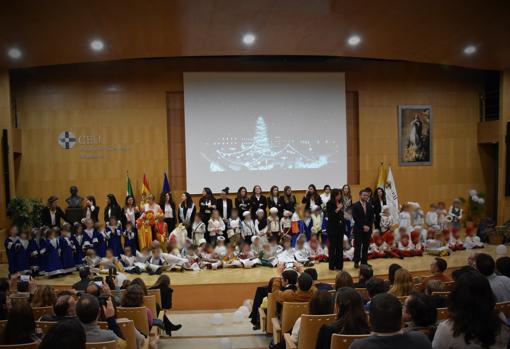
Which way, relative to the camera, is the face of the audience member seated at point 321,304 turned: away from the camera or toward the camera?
away from the camera

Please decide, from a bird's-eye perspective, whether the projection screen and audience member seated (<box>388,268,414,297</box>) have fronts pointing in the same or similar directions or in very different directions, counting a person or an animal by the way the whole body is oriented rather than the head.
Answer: very different directions

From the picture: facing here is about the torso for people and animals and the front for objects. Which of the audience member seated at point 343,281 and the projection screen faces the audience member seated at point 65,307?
the projection screen

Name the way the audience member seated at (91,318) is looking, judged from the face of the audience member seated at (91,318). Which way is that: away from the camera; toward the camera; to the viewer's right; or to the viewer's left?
away from the camera

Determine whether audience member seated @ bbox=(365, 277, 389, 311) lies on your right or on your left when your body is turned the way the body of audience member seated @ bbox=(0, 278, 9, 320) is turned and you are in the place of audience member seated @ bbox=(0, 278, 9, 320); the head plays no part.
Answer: on your right

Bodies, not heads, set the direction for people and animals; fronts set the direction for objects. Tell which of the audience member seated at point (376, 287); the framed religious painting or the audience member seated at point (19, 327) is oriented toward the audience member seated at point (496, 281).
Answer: the framed religious painting

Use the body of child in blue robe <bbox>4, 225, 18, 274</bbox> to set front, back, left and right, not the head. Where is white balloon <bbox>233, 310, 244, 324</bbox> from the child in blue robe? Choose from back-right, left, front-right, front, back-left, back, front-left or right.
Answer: front

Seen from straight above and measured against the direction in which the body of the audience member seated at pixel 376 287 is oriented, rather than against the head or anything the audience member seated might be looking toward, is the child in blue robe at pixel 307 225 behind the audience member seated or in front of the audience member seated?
in front

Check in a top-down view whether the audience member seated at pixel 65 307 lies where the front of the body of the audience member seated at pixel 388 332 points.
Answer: no

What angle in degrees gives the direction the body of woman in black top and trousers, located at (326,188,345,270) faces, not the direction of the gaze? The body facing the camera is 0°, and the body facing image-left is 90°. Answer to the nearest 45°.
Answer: approximately 315°

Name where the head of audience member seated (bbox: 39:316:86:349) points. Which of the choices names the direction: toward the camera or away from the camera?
away from the camera

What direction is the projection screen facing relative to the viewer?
toward the camera

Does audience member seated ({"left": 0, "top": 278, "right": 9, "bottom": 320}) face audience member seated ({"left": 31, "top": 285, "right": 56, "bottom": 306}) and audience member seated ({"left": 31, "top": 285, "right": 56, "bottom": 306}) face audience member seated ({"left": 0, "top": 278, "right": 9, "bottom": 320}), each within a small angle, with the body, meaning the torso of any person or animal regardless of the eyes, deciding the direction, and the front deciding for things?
no

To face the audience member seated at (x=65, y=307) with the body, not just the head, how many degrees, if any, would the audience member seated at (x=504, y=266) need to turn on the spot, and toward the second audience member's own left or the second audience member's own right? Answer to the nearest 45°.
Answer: approximately 135° to the second audience member's own left

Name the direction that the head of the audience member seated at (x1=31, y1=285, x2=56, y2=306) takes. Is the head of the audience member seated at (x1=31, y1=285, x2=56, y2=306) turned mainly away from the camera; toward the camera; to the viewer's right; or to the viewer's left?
away from the camera

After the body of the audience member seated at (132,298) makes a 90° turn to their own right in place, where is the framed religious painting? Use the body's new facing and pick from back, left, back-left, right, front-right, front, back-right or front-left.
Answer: front-left

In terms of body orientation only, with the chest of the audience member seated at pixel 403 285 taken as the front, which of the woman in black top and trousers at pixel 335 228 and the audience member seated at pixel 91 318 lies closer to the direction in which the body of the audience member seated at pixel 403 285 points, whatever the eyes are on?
the woman in black top and trousers
